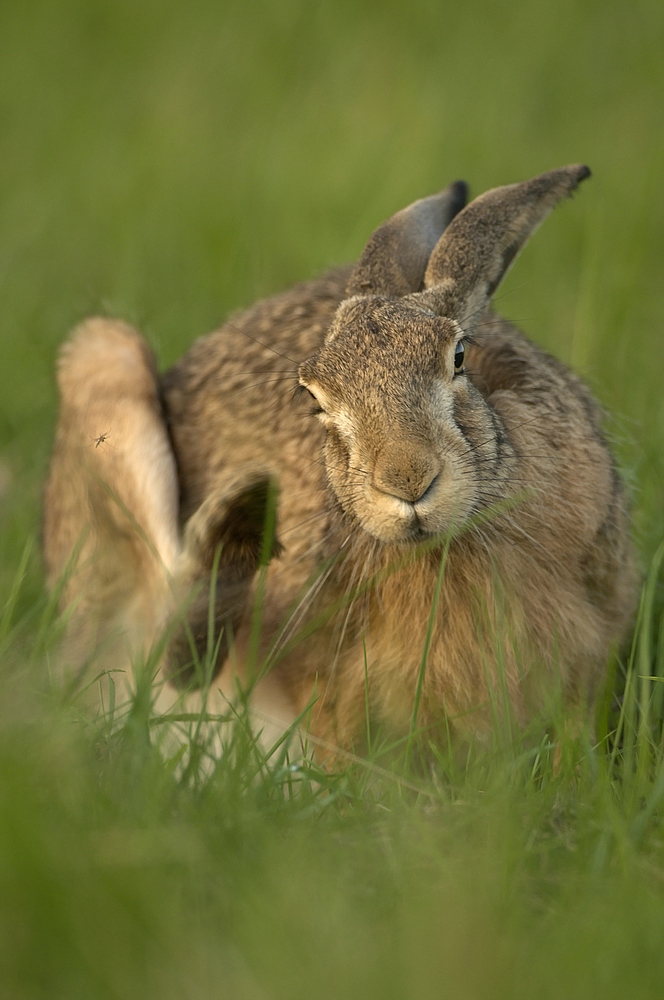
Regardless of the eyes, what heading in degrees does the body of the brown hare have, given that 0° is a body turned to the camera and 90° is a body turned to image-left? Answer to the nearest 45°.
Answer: approximately 315°
